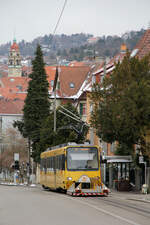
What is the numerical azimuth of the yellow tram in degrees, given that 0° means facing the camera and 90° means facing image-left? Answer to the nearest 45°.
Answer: approximately 315°

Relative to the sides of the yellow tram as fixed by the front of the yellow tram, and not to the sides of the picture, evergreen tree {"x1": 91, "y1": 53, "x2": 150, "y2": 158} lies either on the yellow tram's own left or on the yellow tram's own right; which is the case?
on the yellow tram's own left
